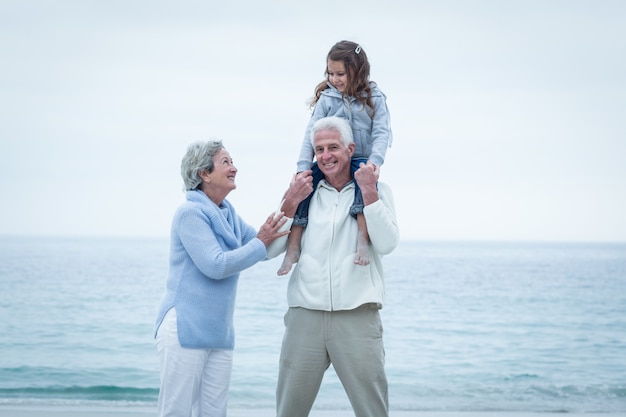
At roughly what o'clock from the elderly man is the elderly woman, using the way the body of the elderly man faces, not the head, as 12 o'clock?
The elderly woman is roughly at 3 o'clock from the elderly man.

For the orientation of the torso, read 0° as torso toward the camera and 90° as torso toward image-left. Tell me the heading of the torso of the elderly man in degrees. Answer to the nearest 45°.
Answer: approximately 0°

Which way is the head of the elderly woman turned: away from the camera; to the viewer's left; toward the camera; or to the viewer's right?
to the viewer's right
